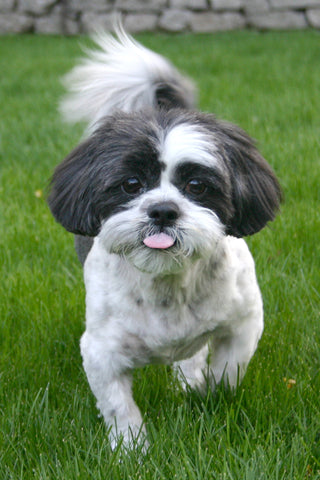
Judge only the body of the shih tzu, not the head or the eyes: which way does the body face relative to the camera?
toward the camera
